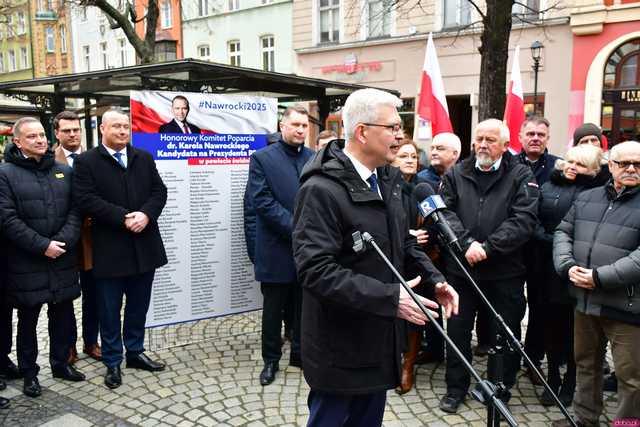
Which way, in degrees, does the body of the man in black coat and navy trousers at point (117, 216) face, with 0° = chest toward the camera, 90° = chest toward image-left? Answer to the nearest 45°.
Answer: approximately 315°

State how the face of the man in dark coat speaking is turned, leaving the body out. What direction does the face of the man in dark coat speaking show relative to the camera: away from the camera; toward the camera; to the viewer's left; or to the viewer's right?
to the viewer's right

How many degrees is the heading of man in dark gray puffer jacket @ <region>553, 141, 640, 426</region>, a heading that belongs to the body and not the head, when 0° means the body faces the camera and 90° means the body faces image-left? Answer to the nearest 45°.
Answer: approximately 45°

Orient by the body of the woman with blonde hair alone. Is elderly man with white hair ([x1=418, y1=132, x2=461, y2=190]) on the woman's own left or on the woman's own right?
on the woman's own right

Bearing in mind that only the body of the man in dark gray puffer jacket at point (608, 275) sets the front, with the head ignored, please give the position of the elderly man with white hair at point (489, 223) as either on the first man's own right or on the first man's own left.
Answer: on the first man's own right

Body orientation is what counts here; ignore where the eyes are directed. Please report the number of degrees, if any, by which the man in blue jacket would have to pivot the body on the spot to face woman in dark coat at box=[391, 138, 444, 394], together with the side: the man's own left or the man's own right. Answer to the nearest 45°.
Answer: approximately 45° to the man's own left
